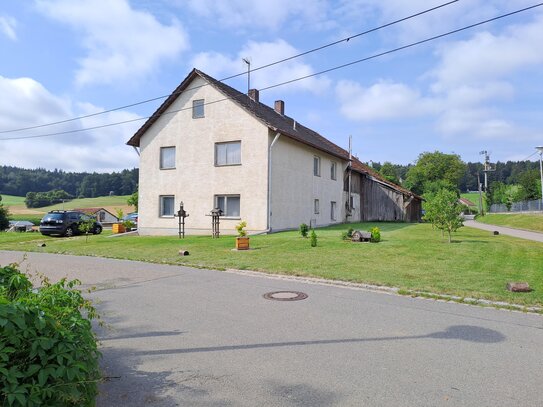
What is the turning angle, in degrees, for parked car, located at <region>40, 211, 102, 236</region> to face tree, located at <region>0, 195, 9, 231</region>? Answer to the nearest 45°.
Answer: approximately 45° to its left

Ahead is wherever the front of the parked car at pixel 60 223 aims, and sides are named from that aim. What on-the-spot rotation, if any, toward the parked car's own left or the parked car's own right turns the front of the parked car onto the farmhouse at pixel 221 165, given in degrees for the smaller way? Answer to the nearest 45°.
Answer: approximately 90° to the parked car's own right
